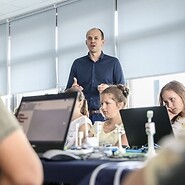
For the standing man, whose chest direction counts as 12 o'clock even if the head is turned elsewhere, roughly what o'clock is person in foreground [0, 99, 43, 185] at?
The person in foreground is roughly at 12 o'clock from the standing man.

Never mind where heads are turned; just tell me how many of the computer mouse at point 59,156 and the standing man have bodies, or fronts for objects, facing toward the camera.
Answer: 1

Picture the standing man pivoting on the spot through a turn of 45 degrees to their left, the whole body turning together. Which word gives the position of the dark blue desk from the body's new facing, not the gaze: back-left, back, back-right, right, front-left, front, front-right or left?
front-right

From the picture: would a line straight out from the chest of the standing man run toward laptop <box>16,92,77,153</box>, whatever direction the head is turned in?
yes

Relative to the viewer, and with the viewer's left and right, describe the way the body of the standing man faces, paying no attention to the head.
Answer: facing the viewer
